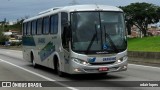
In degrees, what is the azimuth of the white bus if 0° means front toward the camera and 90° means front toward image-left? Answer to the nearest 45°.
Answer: approximately 315°
